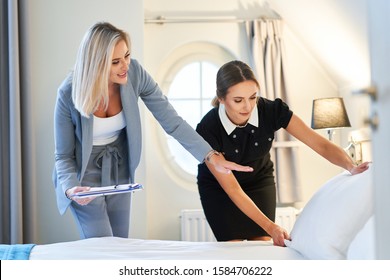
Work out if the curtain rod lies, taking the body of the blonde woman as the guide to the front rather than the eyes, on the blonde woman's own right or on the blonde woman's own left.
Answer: on the blonde woman's own left

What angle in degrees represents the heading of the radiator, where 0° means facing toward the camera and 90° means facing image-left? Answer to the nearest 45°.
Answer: approximately 0°

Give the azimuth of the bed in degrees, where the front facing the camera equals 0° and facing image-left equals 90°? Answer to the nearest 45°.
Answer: approximately 90°

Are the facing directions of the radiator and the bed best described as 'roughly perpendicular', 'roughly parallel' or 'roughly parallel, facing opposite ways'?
roughly perpendicular

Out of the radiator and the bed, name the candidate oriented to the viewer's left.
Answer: the bed

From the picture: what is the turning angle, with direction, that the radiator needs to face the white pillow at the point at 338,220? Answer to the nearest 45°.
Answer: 0° — it already faces it

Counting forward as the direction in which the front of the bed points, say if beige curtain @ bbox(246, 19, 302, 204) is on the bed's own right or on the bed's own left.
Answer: on the bed's own right

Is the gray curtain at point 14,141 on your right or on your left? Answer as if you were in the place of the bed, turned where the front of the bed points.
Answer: on your right

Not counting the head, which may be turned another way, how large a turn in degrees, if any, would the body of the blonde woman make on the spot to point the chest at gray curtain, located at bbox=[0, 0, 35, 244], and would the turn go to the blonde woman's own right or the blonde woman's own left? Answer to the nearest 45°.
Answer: approximately 180°

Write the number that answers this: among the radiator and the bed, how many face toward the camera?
1
